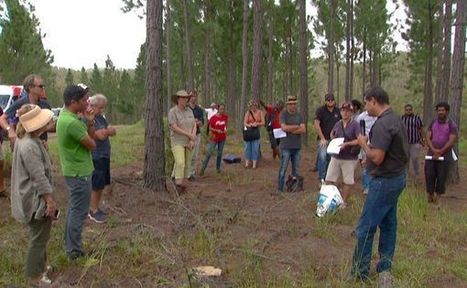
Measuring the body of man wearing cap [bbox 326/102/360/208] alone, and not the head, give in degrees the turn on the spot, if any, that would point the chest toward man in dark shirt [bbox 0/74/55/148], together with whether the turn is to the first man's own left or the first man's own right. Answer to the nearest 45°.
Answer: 0° — they already face them

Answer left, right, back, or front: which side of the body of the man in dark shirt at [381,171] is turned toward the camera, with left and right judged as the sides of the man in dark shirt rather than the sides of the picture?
left

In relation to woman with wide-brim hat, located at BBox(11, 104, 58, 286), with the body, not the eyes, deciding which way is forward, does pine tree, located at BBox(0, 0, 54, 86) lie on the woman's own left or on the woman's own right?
on the woman's own left

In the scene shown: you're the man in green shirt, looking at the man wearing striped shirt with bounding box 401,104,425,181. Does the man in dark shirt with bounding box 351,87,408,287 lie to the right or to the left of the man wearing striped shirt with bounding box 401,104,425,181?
right

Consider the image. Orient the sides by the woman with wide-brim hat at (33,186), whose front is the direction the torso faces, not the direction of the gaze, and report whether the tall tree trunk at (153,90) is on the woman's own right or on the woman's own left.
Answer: on the woman's own left

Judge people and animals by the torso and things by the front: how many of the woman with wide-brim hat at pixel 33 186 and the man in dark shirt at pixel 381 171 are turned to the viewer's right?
1

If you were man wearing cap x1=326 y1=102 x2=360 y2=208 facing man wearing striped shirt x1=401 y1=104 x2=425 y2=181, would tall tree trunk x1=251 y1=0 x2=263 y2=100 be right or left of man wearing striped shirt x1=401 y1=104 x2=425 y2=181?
left

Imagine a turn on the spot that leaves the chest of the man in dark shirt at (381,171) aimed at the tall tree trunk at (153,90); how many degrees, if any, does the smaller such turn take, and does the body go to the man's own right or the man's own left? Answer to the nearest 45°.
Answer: approximately 45° to the man's own right

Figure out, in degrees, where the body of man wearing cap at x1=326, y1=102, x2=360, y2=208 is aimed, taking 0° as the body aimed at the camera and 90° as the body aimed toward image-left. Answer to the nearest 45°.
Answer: approximately 45°

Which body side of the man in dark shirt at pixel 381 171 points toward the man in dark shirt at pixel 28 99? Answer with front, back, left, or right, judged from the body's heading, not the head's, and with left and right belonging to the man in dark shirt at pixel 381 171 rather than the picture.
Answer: front

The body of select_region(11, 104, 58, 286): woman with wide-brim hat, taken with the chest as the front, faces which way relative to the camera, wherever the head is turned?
to the viewer's right
